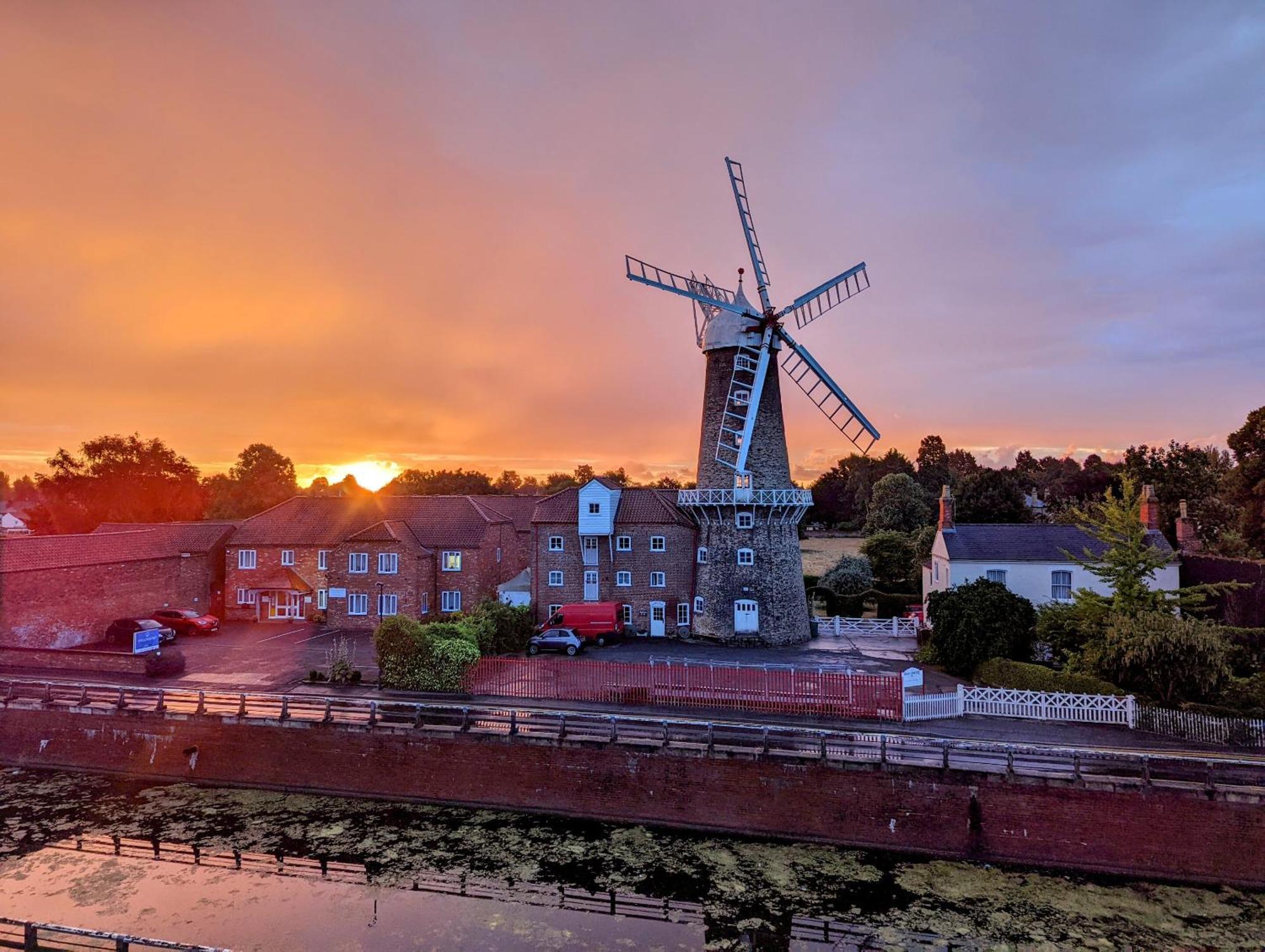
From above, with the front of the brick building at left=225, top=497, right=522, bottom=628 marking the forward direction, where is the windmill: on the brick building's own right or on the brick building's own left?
on the brick building's own left

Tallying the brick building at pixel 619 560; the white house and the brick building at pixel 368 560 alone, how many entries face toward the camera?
3

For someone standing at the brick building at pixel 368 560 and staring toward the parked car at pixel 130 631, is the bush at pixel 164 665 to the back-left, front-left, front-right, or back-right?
front-left

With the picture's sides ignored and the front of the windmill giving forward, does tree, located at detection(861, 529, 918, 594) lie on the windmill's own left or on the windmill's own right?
on the windmill's own left

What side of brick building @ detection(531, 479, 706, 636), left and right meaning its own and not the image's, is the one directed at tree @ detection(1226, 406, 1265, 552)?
left

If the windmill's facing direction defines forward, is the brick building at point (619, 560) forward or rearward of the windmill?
rearward

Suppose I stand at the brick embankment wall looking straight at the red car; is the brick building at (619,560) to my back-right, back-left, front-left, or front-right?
front-right

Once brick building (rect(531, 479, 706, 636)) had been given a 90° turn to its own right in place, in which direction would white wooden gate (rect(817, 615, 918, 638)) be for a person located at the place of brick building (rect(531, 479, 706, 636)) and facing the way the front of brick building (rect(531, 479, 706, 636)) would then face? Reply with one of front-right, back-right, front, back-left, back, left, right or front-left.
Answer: back

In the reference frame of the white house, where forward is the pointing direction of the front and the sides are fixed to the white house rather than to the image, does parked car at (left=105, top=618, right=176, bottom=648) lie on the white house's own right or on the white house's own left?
on the white house's own right

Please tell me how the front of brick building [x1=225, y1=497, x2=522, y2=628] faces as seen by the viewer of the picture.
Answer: facing the viewer

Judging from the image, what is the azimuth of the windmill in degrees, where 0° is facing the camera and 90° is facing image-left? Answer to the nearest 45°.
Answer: approximately 315°

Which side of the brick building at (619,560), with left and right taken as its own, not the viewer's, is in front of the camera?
front

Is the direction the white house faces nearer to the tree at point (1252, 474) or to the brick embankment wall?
the brick embankment wall

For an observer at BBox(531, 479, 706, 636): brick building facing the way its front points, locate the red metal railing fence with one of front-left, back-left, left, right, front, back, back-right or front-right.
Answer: front
